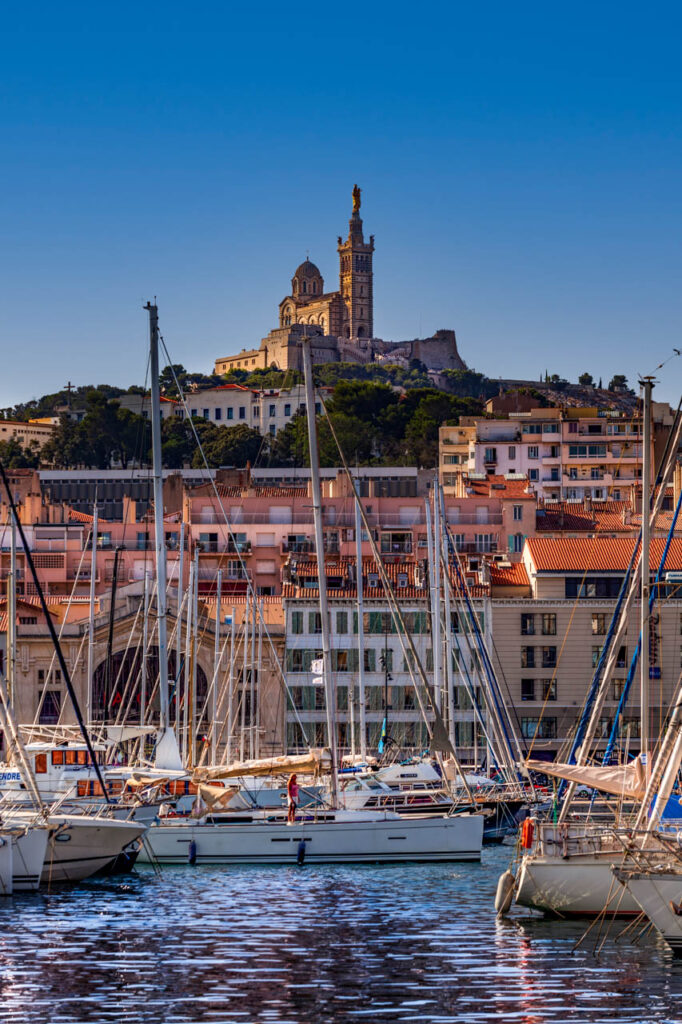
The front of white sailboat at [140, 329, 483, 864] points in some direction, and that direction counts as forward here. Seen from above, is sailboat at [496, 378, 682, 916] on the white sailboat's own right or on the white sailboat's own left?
on the white sailboat's own right

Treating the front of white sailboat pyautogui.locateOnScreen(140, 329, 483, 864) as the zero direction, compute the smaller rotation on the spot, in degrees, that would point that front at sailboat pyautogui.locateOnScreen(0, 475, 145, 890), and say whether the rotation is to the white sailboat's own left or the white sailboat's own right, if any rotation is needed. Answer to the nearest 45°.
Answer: approximately 135° to the white sailboat's own right

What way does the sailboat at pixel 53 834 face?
to the viewer's right

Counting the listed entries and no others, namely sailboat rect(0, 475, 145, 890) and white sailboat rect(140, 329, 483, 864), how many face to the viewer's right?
2

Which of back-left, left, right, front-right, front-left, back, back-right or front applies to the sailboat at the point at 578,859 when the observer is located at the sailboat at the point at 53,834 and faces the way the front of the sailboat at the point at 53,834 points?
front-right

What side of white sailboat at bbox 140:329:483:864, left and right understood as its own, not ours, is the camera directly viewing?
right
